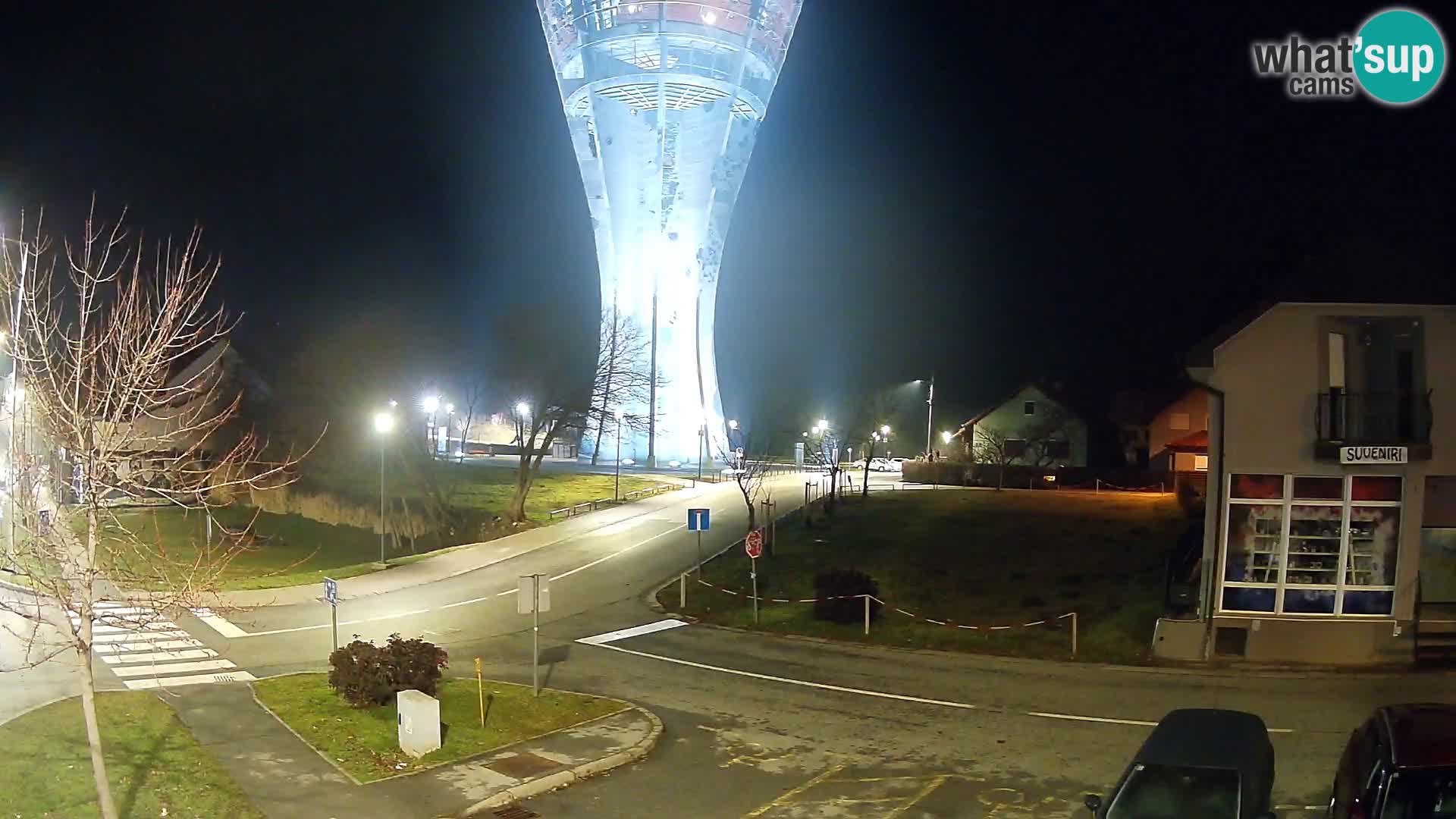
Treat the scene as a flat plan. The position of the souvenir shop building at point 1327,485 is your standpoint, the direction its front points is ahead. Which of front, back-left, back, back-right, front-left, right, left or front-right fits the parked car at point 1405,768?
front

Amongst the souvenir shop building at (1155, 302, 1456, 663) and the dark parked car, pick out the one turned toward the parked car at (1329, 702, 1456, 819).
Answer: the souvenir shop building

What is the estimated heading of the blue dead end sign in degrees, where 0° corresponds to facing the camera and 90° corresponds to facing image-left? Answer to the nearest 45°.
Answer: approximately 0°

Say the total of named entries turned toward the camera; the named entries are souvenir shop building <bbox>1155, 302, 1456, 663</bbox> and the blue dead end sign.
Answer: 2

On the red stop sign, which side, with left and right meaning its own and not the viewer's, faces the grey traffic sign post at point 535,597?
right

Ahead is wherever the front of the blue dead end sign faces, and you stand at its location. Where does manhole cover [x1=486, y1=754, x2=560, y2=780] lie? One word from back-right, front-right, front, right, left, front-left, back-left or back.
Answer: front

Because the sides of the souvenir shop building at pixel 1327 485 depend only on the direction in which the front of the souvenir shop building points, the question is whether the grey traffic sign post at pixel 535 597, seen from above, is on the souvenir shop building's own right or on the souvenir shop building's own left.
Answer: on the souvenir shop building's own right

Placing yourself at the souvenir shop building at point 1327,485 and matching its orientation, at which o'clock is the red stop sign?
The red stop sign is roughly at 3 o'clock from the souvenir shop building.

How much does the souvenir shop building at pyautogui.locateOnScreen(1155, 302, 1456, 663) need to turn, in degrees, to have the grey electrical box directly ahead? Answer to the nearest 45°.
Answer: approximately 45° to its right

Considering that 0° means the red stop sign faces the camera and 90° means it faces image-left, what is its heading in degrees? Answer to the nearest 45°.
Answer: approximately 315°

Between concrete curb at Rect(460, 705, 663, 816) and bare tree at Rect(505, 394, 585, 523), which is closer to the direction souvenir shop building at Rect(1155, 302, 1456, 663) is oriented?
the concrete curb

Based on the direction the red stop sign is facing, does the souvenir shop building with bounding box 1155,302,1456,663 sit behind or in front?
in front

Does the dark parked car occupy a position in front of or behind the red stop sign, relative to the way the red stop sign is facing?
in front

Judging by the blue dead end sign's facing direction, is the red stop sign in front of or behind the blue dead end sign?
in front

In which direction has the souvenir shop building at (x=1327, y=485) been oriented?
toward the camera
